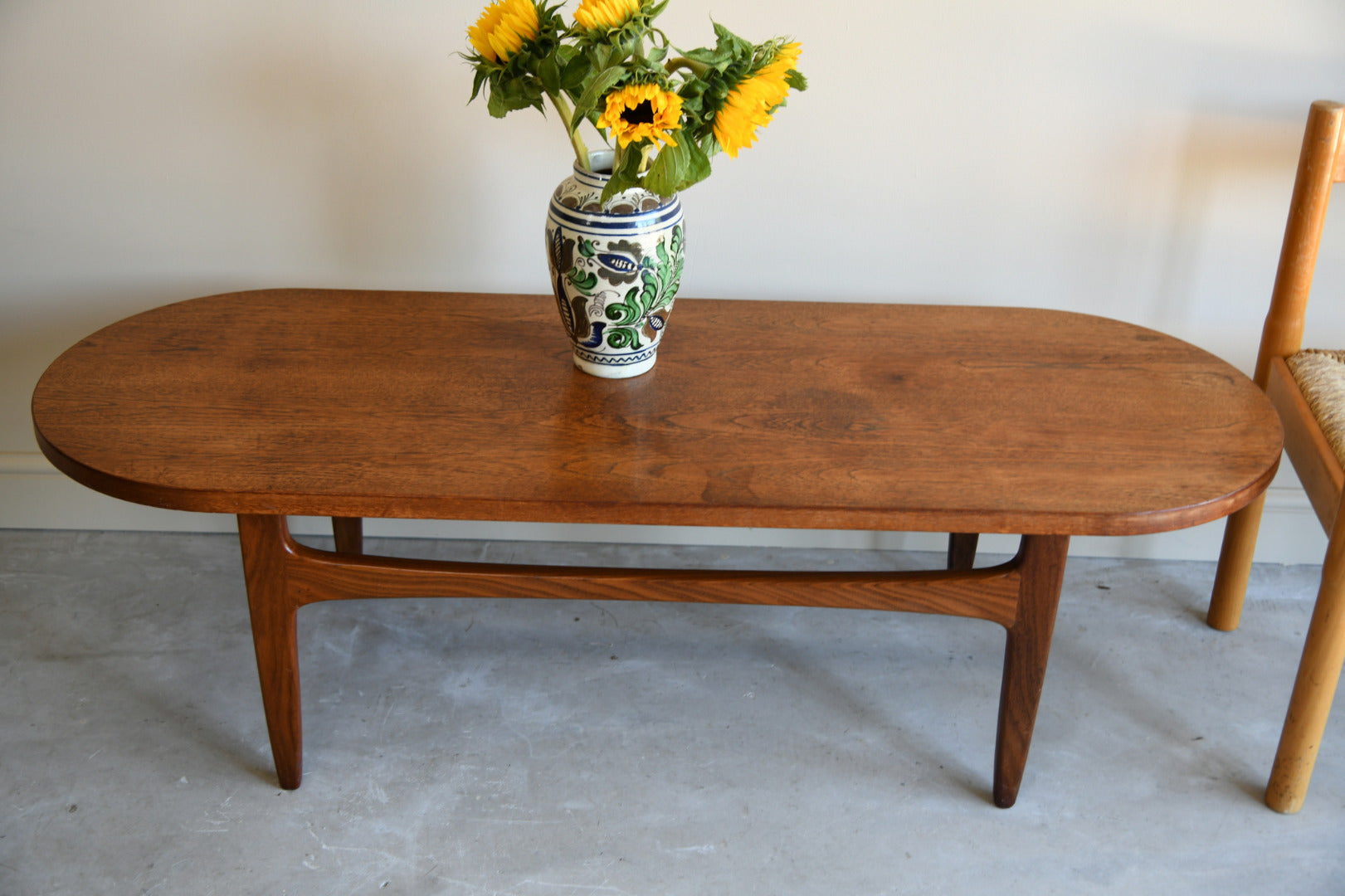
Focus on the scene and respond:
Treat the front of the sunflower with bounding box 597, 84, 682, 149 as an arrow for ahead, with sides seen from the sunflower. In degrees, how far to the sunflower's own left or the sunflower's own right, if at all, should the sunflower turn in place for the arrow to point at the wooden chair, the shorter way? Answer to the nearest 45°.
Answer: approximately 90° to the sunflower's own left

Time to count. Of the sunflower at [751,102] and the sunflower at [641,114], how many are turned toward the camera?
1

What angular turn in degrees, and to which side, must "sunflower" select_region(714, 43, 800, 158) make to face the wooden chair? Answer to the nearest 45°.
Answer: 0° — it already faces it

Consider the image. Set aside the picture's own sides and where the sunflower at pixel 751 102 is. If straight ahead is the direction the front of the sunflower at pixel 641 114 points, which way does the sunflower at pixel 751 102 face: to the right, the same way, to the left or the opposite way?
to the left

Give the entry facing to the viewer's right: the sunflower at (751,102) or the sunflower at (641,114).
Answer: the sunflower at (751,102)

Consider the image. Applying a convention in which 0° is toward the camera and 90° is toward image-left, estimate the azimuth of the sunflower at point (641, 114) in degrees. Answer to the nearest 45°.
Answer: approximately 0°

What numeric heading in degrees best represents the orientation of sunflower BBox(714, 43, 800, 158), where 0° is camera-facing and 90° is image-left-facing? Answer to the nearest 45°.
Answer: approximately 270°
